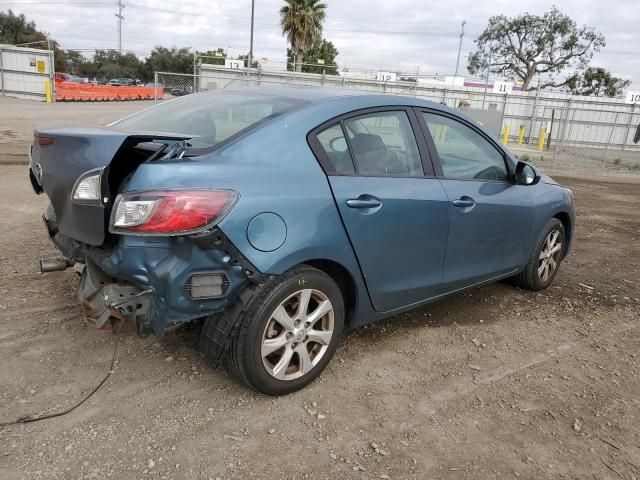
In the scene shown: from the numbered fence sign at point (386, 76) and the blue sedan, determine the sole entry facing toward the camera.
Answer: the numbered fence sign

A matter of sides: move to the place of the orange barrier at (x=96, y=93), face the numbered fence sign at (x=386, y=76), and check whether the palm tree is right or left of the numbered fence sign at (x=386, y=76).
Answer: left

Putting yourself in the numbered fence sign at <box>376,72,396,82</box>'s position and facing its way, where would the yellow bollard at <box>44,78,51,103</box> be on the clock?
The yellow bollard is roughly at 2 o'clock from the numbered fence sign.

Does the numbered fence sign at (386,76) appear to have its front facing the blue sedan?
yes

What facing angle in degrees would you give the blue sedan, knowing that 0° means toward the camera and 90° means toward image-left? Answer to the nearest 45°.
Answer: approximately 225°

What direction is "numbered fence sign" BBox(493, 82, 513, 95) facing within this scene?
toward the camera

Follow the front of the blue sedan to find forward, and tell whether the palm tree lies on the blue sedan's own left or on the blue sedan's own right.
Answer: on the blue sedan's own left

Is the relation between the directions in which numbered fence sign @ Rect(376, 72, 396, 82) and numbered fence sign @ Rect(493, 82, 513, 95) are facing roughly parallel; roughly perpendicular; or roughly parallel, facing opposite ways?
roughly parallel

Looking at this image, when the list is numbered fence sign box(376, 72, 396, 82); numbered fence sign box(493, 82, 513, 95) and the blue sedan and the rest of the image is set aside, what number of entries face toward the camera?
2

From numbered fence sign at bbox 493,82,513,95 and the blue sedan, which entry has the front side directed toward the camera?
the numbered fence sign

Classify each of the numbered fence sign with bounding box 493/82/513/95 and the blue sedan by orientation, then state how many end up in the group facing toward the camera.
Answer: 1

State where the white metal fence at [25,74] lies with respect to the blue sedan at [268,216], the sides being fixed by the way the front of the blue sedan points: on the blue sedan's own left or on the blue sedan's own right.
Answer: on the blue sedan's own left

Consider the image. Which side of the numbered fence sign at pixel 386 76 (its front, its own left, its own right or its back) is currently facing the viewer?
front

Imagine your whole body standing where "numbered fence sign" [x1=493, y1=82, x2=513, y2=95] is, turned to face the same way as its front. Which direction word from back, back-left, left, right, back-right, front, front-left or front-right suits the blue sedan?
front

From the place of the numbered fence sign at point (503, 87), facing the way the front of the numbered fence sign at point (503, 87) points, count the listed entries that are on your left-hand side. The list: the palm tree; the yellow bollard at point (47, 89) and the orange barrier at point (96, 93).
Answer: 0

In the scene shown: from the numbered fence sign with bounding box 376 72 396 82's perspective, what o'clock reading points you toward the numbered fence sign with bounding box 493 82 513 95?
the numbered fence sign with bounding box 493 82 513 95 is roughly at 10 o'clock from the numbered fence sign with bounding box 376 72 396 82.

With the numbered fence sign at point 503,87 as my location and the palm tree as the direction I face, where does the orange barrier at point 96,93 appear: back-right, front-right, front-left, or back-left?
front-left

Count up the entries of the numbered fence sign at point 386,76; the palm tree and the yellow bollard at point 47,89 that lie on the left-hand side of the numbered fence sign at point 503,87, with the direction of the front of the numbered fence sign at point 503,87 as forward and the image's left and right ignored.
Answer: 0

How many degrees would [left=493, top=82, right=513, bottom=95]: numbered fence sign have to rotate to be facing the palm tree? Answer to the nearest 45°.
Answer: approximately 135° to its right

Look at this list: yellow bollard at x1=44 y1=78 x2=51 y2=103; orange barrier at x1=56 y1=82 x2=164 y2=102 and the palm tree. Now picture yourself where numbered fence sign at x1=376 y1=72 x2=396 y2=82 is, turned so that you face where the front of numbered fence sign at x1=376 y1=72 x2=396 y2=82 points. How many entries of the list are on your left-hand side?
0
